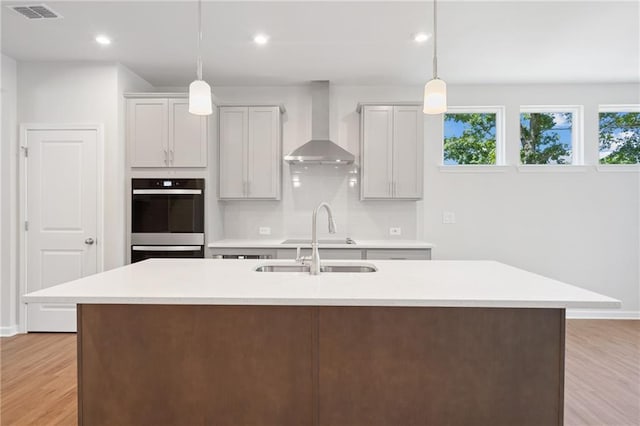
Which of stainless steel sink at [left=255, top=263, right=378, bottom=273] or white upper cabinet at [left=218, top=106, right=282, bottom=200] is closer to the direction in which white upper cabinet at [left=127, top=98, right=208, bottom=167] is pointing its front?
the stainless steel sink

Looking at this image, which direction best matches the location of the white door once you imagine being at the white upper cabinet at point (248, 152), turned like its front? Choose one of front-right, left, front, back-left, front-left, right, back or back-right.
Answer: right

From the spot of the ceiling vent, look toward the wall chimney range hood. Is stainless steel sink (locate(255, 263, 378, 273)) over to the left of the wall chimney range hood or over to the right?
right

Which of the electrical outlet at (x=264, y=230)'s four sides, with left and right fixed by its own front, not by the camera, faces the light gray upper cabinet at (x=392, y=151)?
left

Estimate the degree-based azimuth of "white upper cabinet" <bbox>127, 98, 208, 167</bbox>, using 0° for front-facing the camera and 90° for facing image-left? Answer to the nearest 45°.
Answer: approximately 0°

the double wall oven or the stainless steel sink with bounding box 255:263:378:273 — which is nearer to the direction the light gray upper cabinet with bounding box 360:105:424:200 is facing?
the stainless steel sink

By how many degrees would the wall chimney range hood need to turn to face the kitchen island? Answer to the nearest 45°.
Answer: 0° — it already faces it

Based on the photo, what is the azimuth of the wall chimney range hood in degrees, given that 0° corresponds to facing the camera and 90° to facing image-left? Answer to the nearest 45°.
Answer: approximately 0°

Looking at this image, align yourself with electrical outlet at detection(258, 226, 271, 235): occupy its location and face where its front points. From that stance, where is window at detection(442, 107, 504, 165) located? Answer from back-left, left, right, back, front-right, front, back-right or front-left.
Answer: left
